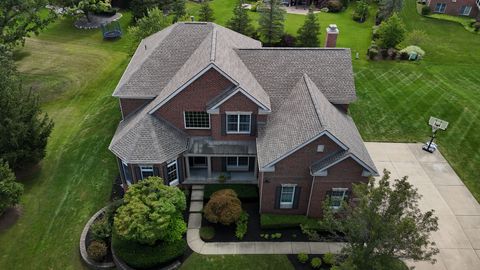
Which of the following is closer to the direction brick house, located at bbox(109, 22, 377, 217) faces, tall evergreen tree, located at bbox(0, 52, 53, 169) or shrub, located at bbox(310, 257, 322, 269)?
the shrub

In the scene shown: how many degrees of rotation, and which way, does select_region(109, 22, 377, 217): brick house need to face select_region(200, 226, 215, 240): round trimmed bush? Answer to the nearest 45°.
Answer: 0° — it already faces it

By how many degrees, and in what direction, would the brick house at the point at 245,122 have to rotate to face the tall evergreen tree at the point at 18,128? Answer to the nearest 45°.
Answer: approximately 90° to its right

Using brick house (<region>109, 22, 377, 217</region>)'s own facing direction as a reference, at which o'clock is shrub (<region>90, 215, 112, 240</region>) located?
The shrub is roughly at 2 o'clock from the brick house.

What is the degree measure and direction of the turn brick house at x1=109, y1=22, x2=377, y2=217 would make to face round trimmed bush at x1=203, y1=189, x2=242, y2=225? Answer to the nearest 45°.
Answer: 0° — it already faces it

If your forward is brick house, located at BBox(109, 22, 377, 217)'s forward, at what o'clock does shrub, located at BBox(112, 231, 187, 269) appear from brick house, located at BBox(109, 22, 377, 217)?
The shrub is roughly at 1 o'clock from the brick house.

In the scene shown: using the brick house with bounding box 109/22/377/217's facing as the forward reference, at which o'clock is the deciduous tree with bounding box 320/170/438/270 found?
The deciduous tree is roughly at 11 o'clock from the brick house.

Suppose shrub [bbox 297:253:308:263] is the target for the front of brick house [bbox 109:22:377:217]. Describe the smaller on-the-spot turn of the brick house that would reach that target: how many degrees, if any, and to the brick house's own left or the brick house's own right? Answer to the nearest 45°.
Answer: approximately 45° to the brick house's own left

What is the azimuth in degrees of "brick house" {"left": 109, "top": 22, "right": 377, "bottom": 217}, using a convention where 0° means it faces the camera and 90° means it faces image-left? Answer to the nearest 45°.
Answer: approximately 0°

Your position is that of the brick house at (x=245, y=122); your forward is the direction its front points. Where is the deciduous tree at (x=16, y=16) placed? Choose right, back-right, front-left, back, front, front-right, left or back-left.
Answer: back-right

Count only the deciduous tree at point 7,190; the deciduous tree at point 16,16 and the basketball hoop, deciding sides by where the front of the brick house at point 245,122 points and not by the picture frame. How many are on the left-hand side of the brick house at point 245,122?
1

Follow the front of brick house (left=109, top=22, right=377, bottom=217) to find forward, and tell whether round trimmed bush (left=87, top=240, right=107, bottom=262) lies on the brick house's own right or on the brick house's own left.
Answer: on the brick house's own right
